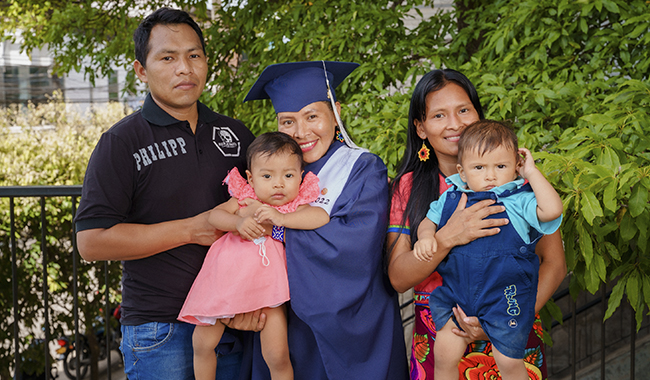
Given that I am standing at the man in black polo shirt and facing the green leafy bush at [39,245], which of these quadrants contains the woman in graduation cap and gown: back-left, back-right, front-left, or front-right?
back-right

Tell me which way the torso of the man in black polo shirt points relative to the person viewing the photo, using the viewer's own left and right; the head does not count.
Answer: facing the viewer and to the right of the viewer

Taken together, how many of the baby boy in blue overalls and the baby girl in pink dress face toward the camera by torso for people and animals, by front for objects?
2

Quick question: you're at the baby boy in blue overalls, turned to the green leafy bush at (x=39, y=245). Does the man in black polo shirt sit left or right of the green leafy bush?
left

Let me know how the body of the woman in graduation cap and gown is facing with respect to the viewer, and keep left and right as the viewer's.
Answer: facing the viewer and to the left of the viewer

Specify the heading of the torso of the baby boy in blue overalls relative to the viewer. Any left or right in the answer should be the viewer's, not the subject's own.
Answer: facing the viewer

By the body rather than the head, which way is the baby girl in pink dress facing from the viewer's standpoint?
toward the camera
